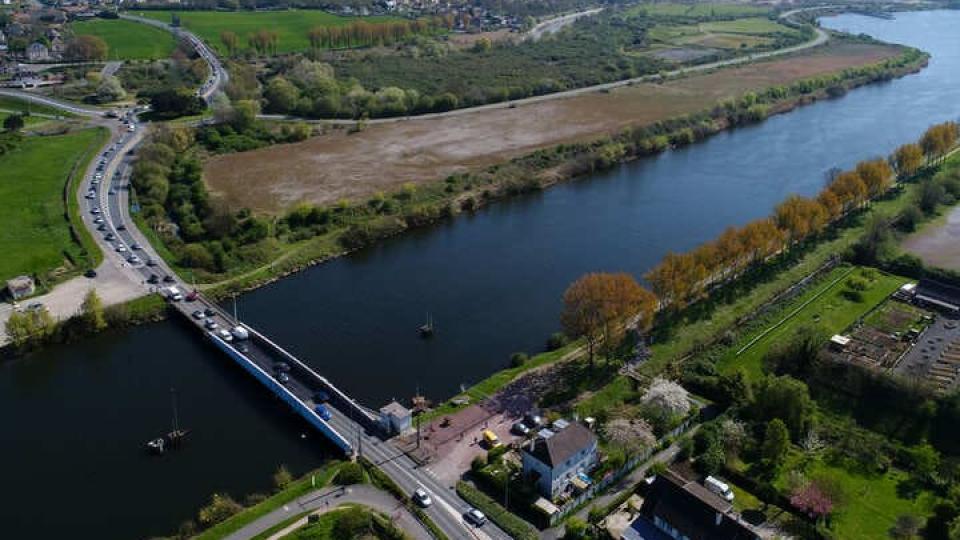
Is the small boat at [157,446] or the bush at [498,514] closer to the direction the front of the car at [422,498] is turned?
the bush

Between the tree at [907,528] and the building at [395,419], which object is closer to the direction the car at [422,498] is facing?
the tree

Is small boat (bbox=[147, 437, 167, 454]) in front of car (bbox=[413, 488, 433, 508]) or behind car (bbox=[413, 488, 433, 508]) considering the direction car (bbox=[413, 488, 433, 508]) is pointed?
behind

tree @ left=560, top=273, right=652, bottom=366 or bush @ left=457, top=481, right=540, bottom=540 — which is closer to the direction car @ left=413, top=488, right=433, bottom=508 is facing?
the bush

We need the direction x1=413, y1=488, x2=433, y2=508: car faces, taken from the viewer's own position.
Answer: facing the viewer and to the right of the viewer

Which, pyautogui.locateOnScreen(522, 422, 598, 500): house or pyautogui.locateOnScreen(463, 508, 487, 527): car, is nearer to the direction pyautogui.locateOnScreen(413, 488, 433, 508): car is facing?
the car

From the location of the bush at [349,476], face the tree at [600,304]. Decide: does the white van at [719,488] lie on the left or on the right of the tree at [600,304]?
right

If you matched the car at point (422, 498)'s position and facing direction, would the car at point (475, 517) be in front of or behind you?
in front

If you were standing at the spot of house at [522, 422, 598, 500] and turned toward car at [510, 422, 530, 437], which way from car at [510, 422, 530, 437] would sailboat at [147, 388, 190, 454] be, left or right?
left

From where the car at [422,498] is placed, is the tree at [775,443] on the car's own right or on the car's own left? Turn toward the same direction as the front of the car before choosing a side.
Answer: on the car's own left

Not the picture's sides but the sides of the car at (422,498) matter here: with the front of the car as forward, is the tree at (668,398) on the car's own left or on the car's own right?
on the car's own left

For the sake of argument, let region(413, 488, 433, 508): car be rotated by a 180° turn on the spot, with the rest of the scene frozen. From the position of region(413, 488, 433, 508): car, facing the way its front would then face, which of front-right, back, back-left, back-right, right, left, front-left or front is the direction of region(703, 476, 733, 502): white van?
back-right

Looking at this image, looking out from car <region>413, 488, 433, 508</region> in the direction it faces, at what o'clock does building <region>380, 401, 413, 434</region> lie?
The building is roughly at 7 o'clock from the car.

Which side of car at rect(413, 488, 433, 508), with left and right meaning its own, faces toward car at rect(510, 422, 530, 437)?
left

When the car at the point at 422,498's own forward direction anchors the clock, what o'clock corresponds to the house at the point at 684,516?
The house is roughly at 11 o'clock from the car.

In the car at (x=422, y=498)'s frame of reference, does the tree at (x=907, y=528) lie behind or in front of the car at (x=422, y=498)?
in front

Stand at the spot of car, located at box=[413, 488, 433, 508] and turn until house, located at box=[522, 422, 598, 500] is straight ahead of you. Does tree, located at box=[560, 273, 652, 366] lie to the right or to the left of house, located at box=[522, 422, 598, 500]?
left

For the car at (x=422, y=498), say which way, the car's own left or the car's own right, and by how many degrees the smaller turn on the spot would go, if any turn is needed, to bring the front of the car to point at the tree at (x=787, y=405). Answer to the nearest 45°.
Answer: approximately 45° to the car's own left

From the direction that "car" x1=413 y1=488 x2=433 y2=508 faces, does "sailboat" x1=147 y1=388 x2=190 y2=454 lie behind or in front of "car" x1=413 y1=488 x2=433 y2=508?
behind

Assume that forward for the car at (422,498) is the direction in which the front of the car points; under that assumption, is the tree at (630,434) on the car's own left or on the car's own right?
on the car's own left
